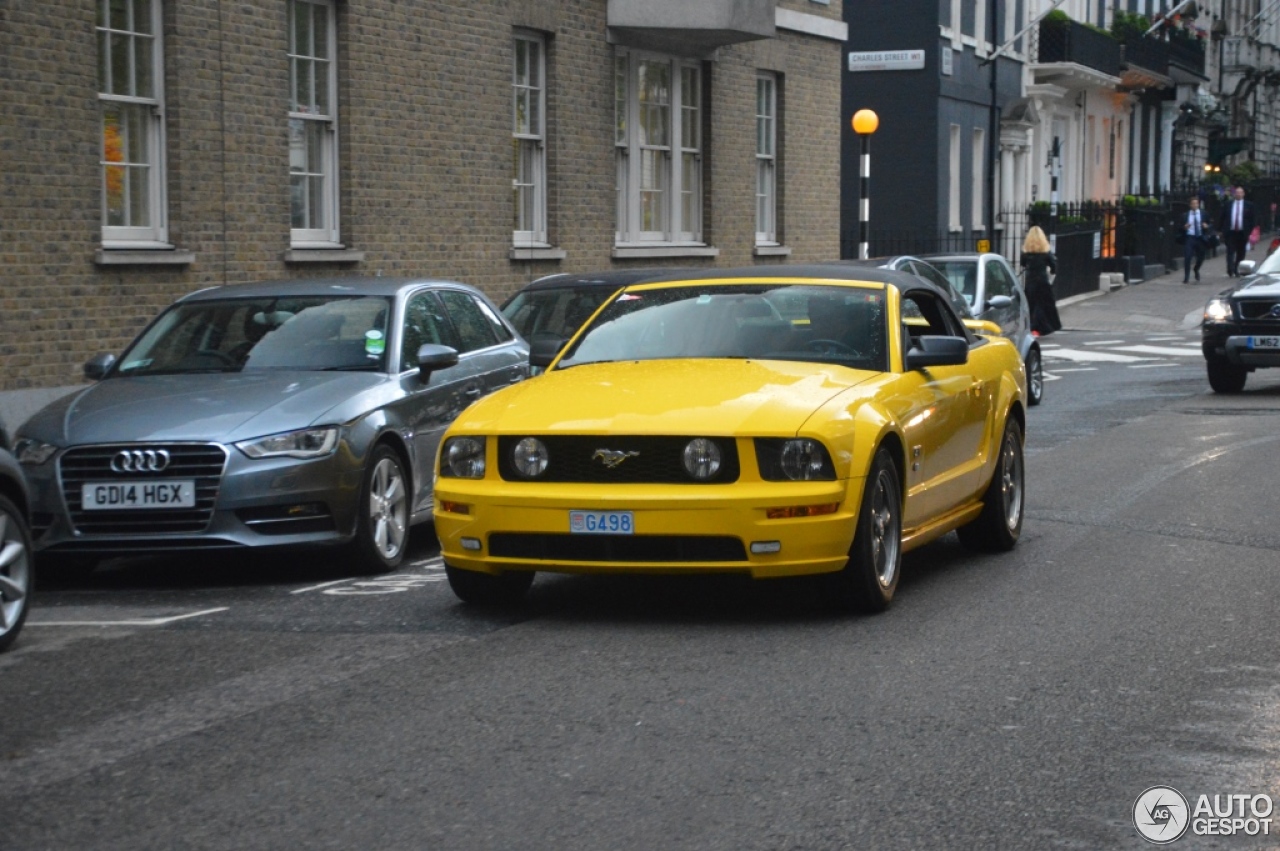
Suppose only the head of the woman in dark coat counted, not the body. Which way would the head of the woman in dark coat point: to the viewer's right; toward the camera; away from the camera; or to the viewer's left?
away from the camera

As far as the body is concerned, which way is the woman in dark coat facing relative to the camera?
away from the camera

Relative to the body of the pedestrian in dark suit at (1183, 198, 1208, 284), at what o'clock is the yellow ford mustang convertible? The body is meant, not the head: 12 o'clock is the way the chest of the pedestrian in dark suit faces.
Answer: The yellow ford mustang convertible is roughly at 12 o'clock from the pedestrian in dark suit.

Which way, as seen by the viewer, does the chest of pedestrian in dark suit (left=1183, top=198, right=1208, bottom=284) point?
toward the camera

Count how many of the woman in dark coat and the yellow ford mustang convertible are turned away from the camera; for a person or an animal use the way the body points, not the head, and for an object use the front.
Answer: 1

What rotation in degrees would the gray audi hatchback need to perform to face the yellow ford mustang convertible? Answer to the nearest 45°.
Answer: approximately 90° to its left

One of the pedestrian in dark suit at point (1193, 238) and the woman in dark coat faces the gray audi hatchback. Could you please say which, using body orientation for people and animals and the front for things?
the pedestrian in dark suit

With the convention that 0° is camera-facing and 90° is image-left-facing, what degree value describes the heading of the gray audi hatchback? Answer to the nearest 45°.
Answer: approximately 45°

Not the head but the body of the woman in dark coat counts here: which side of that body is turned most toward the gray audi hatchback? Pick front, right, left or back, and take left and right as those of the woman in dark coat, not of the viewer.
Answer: back

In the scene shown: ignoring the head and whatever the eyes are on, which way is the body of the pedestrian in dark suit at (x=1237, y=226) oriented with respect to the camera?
toward the camera

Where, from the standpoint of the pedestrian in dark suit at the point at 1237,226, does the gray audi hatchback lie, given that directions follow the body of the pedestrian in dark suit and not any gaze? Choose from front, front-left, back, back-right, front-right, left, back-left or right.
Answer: front

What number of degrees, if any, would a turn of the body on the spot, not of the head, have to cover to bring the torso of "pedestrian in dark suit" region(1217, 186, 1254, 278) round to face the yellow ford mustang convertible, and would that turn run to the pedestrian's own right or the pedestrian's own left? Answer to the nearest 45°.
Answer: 0° — they already face it
